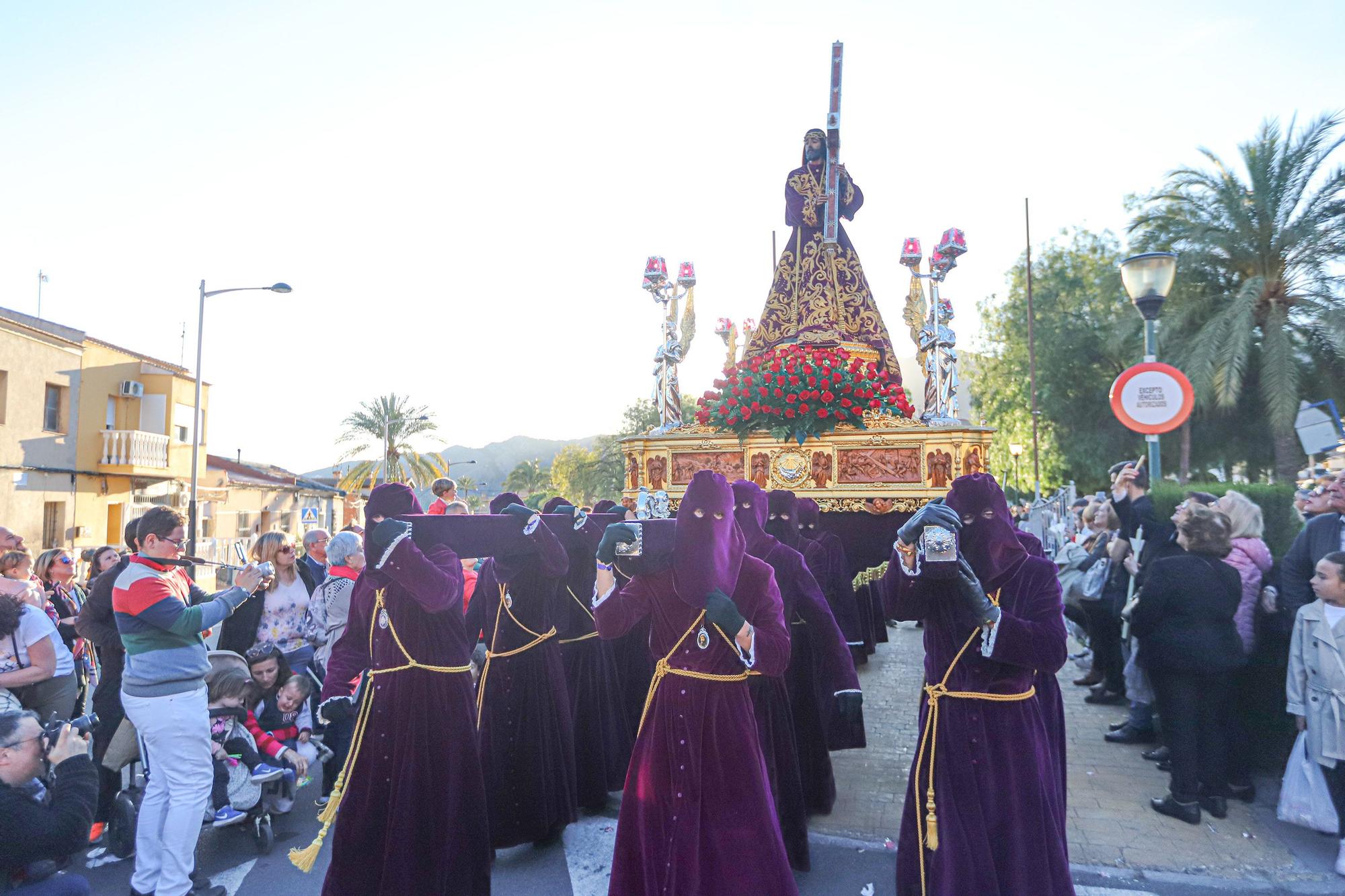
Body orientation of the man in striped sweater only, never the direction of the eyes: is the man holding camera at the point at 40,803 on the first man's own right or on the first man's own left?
on the first man's own right

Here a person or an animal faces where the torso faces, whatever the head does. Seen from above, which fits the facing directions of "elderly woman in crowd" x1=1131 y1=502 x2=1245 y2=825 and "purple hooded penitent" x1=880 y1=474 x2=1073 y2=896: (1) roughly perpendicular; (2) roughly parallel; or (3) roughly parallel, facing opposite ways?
roughly perpendicular

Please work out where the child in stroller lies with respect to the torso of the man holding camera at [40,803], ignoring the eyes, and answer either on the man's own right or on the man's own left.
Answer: on the man's own left

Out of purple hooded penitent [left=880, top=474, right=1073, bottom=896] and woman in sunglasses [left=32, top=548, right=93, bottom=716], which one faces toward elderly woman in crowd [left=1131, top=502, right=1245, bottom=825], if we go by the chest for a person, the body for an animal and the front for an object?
the woman in sunglasses

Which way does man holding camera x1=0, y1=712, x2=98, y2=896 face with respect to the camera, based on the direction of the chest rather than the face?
to the viewer's right

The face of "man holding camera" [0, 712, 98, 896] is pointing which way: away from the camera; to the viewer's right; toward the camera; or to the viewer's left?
to the viewer's right

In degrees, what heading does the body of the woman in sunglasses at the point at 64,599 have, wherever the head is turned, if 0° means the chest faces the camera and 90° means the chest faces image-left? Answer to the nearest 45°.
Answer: approximately 315°

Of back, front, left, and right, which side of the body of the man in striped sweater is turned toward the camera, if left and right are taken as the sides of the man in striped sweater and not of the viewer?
right

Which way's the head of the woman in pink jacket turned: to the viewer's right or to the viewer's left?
to the viewer's left

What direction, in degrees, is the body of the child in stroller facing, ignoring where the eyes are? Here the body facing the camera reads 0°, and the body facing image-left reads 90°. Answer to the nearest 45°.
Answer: approximately 315°

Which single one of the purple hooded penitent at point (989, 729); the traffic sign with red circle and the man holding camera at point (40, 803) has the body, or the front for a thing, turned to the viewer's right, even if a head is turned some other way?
the man holding camera

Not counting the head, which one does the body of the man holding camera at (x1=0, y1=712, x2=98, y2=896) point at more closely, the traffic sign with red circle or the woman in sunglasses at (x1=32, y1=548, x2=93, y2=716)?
the traffic sign with red circle
